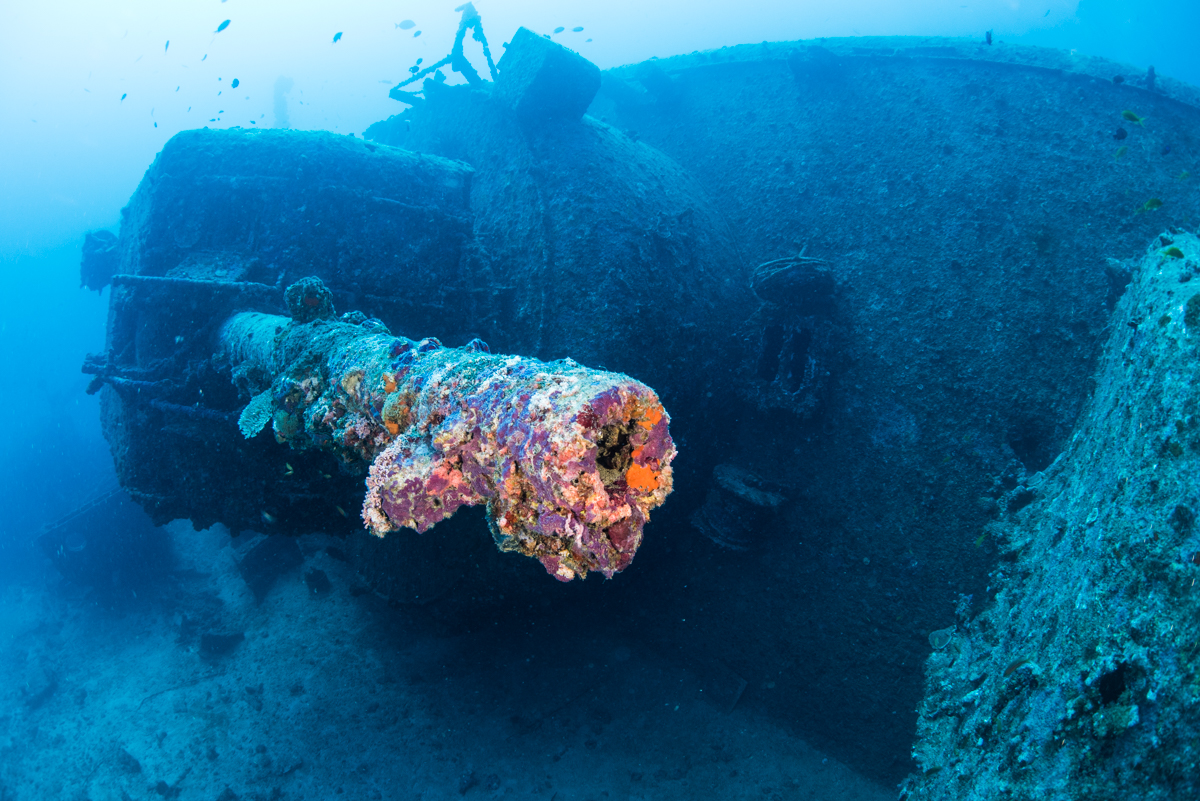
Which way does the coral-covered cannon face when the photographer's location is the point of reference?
facing the viewer and to the right of the viewer
